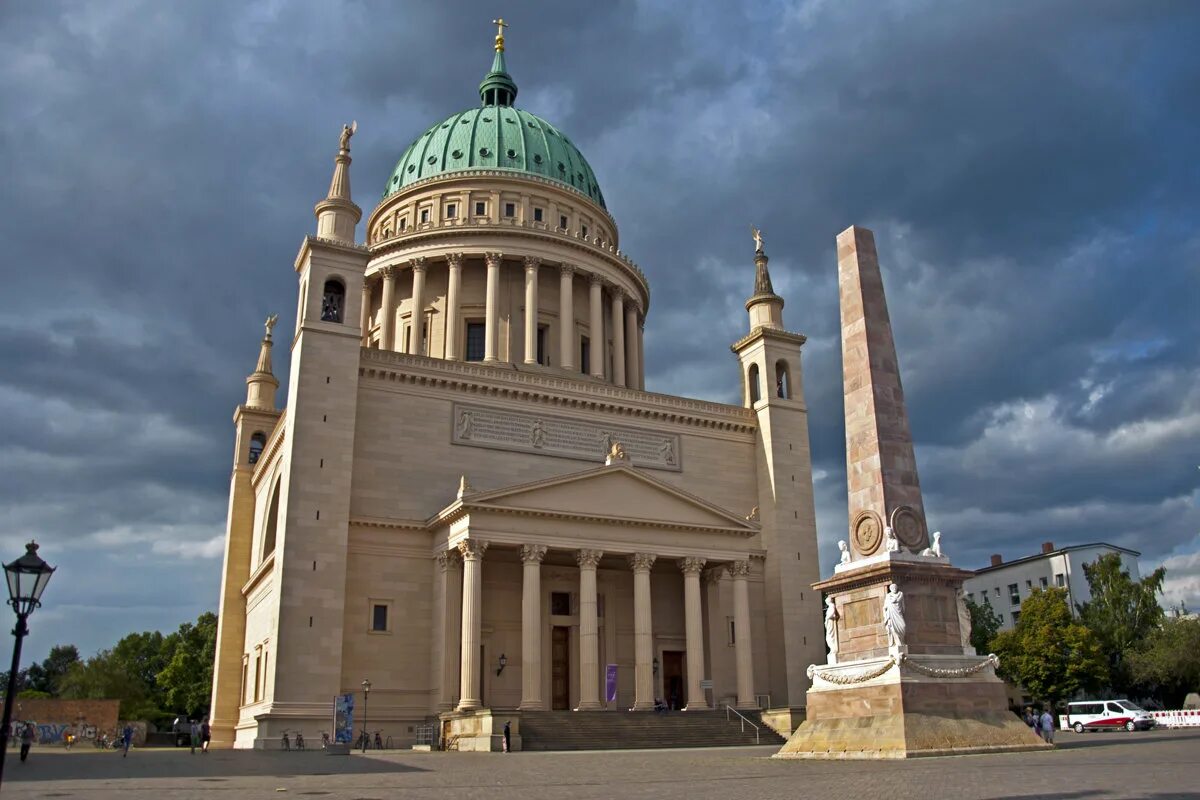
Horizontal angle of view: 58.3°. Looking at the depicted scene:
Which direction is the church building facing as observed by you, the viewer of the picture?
facing the viewer and to the right of the viewer

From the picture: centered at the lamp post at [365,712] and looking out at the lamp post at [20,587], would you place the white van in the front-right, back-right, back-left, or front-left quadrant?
back-left

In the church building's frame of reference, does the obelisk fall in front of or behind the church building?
in front

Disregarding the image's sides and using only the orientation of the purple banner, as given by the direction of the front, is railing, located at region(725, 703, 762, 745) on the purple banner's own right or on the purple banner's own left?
on the purple banner's own left

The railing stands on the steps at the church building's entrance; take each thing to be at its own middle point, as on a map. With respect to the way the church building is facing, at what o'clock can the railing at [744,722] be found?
The railing is roughly at 11 o'clock from the church building.

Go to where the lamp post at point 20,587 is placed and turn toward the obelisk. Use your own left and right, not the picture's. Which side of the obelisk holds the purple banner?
left

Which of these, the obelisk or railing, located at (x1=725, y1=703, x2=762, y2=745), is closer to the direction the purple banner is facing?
the obelisk

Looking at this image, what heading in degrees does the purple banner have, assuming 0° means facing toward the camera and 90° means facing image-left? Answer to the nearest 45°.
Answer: approximately 0°

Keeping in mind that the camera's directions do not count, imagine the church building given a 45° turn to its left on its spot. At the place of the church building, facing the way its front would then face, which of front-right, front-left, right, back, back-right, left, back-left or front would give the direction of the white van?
front

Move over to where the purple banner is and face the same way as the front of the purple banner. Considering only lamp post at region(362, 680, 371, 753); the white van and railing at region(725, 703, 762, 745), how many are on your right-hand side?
1

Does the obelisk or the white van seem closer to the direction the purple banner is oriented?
the obelisk

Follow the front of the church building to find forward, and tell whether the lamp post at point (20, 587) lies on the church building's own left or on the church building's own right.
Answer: on the church building's own right
